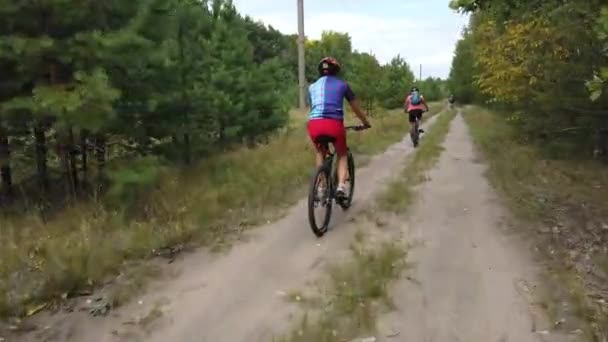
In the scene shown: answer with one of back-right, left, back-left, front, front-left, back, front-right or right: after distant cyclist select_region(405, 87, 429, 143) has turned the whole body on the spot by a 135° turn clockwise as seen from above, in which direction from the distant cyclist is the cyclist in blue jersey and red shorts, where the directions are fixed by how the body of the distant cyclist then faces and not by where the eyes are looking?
front-right

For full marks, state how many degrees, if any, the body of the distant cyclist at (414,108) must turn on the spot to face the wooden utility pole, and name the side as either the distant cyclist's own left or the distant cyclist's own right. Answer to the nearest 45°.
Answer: approximately 45° to the distant cyclist's own left

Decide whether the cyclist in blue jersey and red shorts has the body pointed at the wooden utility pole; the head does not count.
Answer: yes

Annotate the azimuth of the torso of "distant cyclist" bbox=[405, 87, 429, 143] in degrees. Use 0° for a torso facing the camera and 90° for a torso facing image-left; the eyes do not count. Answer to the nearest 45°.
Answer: approximately 180°

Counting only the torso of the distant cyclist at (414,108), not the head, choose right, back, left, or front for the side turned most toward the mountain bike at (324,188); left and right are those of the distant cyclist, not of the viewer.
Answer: back

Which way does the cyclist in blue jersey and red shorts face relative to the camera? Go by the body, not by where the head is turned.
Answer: away from the camera
